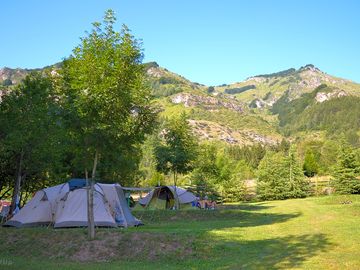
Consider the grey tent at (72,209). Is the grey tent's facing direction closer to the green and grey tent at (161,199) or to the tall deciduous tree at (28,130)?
the green and grey tent

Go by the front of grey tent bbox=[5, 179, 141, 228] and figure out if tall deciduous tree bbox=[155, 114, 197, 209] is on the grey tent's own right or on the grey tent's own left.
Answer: on the grey tent's own left

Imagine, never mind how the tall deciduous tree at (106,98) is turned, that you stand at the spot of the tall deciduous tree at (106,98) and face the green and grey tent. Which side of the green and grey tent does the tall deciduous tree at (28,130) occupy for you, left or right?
left

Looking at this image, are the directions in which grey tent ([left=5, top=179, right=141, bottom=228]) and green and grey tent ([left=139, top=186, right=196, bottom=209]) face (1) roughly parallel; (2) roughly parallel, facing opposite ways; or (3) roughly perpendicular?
roughly perpendicular

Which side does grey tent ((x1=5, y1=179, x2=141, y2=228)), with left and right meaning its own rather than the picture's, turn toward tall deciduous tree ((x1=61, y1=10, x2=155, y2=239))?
right
